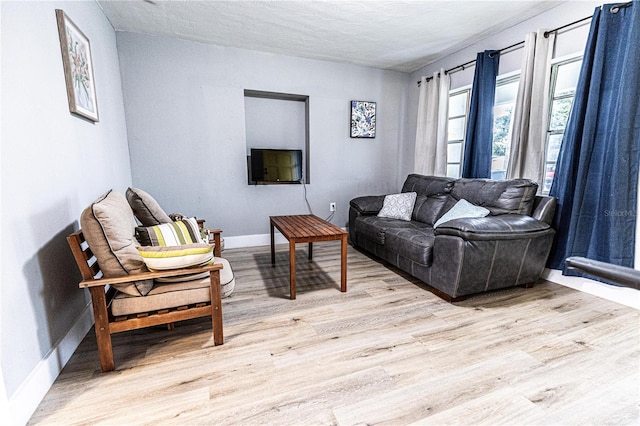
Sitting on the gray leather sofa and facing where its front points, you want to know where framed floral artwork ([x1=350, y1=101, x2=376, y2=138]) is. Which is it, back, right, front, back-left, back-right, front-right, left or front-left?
right

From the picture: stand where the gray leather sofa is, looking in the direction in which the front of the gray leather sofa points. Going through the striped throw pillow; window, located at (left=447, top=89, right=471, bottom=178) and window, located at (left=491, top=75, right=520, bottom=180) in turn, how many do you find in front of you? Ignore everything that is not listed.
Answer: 1

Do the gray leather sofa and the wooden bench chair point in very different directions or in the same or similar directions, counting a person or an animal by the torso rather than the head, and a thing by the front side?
very different directions

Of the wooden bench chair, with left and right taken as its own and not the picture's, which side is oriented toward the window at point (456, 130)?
front

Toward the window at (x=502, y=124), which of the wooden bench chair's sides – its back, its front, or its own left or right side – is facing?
front

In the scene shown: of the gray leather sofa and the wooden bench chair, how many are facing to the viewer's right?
1

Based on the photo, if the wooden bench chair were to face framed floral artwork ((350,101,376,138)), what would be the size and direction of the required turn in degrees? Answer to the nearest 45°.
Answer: approximately 45° to its left

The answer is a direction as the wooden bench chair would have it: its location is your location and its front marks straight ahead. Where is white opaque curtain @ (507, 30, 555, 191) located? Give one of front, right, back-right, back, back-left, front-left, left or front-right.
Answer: front

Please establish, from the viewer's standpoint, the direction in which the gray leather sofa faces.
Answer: facing the viewer and to the left of the viewer

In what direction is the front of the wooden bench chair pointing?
to the viewer's right

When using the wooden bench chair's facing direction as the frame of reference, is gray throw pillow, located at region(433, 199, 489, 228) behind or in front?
in front

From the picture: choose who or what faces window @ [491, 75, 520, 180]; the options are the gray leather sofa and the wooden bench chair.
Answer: the wooden bench chair
